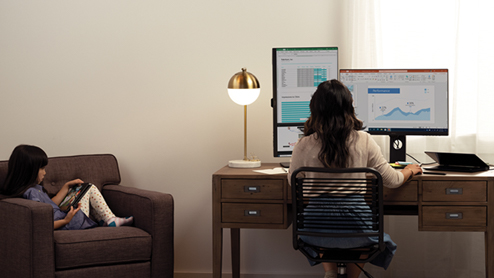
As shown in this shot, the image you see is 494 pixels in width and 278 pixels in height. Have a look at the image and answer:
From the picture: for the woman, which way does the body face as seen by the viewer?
away from the camera

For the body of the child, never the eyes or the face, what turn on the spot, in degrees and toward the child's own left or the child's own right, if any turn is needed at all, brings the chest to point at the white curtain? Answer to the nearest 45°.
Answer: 0° — they already face it

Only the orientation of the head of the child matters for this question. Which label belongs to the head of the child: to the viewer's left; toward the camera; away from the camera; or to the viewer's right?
to the viewer's right

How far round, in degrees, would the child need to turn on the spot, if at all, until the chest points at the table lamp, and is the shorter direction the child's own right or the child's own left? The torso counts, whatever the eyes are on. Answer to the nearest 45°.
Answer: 0° — they already face it

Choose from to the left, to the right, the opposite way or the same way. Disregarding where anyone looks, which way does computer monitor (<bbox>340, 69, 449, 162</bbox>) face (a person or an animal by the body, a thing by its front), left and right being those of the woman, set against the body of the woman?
the opposite way

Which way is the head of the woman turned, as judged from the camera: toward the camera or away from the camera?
away from the camera

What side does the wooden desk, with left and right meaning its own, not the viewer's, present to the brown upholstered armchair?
right

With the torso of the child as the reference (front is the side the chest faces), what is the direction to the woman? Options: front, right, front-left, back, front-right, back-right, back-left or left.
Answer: front-right

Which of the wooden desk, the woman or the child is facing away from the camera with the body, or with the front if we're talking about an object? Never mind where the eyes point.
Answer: the woman

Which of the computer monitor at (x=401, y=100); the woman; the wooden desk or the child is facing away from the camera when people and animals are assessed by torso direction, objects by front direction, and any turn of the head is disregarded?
the woman

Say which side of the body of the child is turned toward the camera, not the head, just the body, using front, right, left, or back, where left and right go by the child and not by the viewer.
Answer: right
